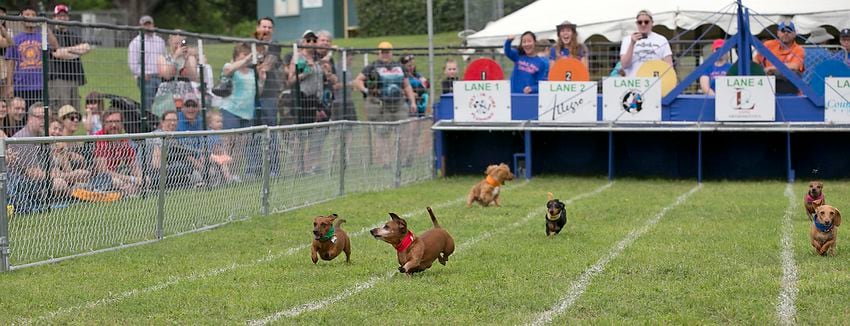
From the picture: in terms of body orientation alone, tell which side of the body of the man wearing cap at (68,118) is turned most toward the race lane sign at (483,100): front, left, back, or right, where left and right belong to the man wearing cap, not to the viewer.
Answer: left

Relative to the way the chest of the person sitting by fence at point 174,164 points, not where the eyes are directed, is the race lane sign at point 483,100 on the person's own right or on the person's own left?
on the person's own left

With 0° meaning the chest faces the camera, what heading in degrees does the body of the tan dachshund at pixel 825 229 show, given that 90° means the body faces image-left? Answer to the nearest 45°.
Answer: approximately 0°

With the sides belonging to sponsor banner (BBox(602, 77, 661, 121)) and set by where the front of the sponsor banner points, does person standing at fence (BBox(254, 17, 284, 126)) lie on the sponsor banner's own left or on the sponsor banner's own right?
on the sponsor banner's own right

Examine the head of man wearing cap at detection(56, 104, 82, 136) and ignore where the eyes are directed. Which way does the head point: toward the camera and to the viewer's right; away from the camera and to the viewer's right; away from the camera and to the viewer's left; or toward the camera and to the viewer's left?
toward the camera and to the viewer's right

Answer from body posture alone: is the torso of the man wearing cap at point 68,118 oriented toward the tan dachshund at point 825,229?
yes

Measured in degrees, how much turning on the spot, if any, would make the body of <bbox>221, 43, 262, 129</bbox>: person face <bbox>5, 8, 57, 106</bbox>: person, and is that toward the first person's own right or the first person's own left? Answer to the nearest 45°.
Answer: approximately 90° to the first person's own right

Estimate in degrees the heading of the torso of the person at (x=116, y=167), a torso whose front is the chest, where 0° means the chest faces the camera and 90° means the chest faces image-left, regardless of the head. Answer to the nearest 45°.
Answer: approximately 315°

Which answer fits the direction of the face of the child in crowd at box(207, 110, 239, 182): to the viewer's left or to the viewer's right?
to the viewer's right

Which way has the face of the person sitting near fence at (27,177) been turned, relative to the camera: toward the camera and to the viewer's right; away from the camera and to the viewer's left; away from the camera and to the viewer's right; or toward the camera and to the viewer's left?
toward the camera and to the viewer's right

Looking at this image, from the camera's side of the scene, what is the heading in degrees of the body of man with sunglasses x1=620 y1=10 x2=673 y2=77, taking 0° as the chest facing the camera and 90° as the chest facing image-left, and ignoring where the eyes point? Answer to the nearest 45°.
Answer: approximately 0°
